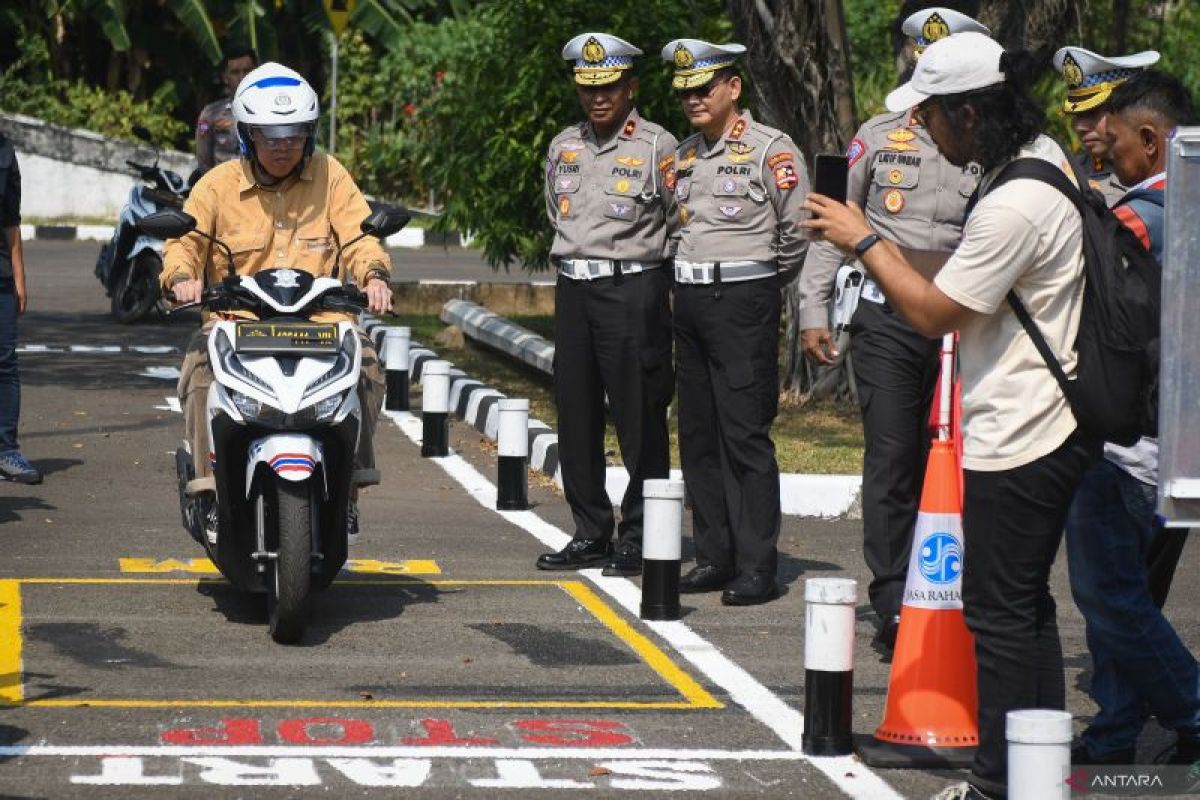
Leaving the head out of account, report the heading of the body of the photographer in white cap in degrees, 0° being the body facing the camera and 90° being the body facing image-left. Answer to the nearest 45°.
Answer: approximately 90°

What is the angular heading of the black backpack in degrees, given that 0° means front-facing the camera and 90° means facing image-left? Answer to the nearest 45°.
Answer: approximately 270°

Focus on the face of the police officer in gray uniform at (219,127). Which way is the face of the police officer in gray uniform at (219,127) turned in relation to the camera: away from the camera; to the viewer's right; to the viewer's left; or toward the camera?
toward the camera

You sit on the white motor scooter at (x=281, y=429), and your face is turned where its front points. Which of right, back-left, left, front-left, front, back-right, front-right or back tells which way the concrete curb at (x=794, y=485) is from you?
back-left

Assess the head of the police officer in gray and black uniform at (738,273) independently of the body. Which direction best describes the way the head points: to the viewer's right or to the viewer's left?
to the viewer's left

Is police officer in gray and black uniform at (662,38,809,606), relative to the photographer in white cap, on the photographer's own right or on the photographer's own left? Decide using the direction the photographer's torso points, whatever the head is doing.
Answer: on the photographer's own right

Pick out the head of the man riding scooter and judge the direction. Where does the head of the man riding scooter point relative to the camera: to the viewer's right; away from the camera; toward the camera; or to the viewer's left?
toward the camera

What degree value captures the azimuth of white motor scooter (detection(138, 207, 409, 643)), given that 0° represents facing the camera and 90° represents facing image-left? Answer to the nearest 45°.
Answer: approximately 0°

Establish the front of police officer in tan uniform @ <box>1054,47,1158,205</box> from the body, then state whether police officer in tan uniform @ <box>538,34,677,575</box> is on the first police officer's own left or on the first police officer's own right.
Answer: on the first police officer's own right

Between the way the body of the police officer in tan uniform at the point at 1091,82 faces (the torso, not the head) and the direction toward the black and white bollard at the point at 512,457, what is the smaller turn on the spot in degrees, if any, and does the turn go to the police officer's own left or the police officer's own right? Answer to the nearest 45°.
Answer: approximately 90° to the police officer's own right

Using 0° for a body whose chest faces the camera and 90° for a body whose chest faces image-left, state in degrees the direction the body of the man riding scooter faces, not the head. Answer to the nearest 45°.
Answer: approximately 0°

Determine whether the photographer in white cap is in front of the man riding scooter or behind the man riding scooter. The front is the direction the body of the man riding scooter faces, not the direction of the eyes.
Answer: in front

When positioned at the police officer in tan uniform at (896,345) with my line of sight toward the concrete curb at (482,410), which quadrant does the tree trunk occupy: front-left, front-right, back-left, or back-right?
front-right

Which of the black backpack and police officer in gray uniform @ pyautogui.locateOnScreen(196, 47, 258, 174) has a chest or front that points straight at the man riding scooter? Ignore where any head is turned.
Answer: the police officer in gray uniform

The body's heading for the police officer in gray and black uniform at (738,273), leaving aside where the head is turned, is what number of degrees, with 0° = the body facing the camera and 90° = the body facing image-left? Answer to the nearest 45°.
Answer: approximately 45°

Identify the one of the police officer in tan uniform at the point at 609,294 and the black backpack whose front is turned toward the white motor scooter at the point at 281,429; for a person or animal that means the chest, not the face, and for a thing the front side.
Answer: the police officer in tan uniform
